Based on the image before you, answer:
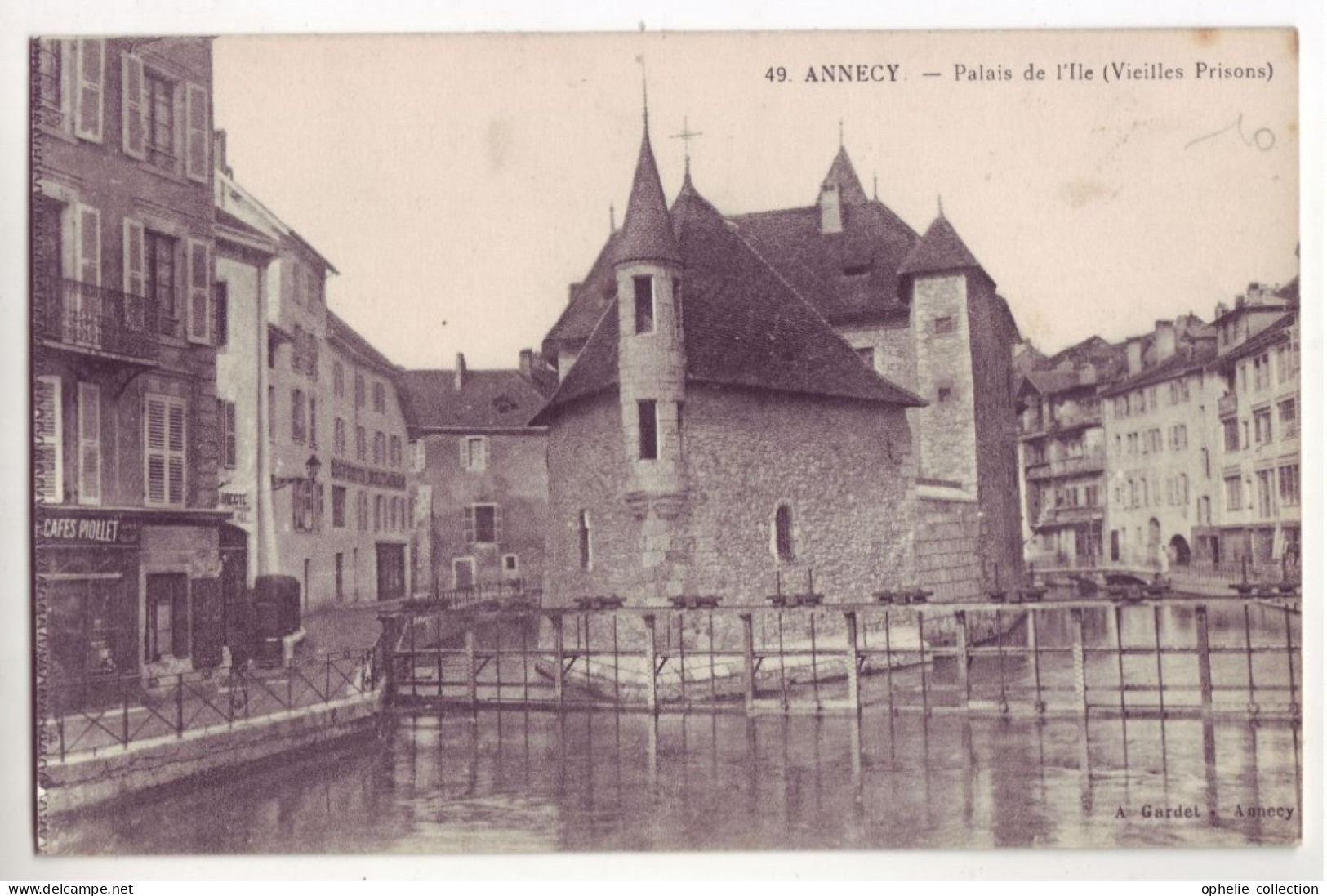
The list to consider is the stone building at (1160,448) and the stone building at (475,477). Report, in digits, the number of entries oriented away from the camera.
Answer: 0

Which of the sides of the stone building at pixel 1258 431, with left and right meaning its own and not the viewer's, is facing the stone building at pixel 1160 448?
right

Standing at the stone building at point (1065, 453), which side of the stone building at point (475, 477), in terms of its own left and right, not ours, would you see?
left

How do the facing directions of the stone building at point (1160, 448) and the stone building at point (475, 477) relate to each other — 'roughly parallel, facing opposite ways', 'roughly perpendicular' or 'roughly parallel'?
roughly perpendicular

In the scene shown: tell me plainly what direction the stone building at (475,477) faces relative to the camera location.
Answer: facing the viewer

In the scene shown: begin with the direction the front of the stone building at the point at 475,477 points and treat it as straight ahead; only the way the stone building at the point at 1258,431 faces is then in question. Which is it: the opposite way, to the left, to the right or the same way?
to the right

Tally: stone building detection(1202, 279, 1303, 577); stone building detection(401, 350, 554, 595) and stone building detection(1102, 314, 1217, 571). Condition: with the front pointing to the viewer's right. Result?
0

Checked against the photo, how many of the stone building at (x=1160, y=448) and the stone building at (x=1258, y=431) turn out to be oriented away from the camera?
0

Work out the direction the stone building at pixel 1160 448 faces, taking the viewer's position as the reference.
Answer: facing the viewer and to the left of the viewer

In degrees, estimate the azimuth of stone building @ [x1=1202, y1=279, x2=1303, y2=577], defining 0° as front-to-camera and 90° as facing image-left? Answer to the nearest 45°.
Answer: approximately 45°
